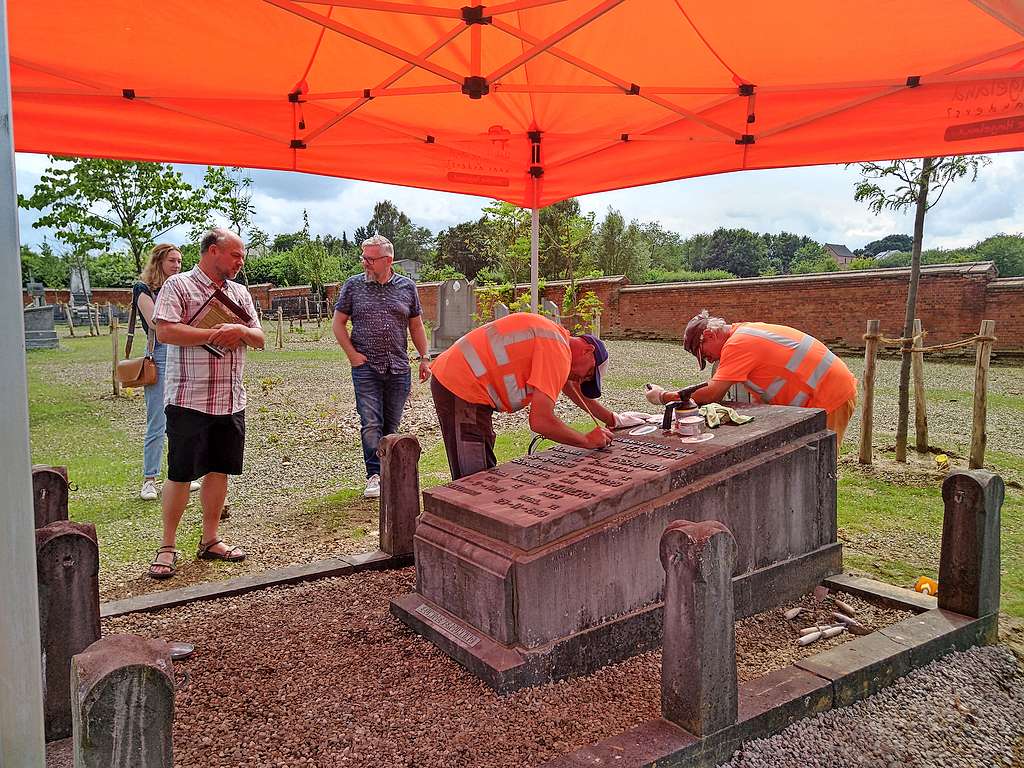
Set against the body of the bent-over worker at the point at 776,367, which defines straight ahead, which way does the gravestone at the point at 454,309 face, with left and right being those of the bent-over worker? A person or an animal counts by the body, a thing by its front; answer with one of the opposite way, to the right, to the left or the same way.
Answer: to the left

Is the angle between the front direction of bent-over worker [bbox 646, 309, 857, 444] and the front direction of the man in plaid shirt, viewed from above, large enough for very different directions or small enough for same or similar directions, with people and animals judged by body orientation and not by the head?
very different directions

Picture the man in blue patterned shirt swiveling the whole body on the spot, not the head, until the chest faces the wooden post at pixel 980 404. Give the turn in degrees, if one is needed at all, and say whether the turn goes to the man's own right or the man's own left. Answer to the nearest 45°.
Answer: approximately 90° to the man's own left

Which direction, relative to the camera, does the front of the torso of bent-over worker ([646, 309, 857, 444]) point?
to the viewer's left

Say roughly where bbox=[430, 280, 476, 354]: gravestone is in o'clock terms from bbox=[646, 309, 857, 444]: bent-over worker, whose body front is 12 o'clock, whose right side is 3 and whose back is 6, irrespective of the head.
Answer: The gravestone is roughly at 2 o'clock from the bent-over worker.

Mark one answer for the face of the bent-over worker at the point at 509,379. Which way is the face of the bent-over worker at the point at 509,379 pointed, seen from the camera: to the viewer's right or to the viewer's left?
to the viewer's right

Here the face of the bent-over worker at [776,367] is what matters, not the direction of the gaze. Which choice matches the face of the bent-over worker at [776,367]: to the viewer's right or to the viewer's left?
to the viewer's left

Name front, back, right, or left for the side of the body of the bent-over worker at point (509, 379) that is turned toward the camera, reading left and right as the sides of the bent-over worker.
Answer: right
